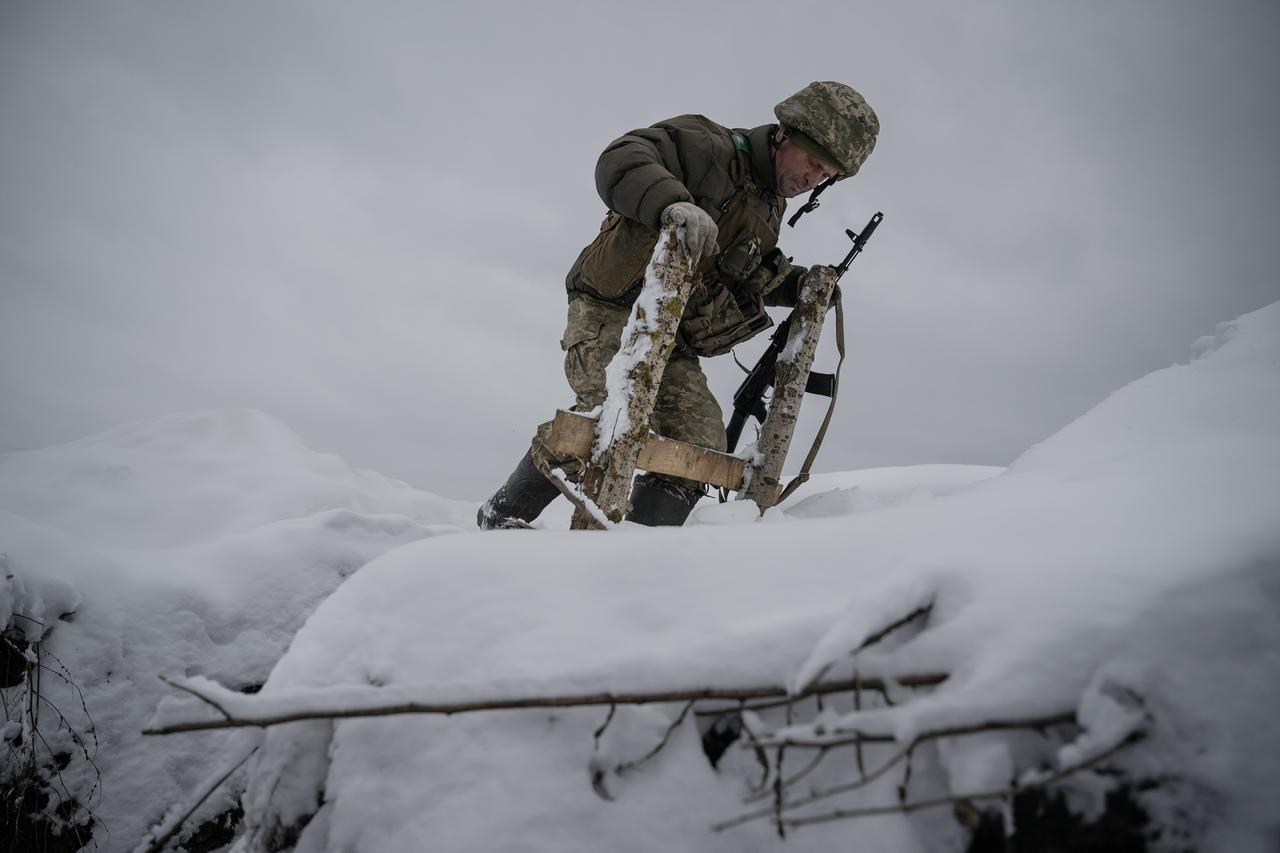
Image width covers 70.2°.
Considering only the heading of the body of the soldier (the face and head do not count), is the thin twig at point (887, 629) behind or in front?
in front

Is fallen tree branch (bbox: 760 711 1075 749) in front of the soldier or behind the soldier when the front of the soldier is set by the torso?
in front

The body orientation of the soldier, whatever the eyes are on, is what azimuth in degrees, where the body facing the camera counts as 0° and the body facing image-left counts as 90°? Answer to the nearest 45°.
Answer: approximately 315°
